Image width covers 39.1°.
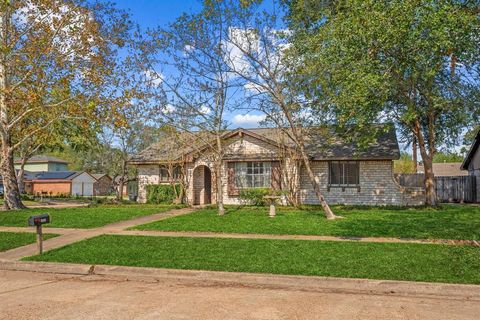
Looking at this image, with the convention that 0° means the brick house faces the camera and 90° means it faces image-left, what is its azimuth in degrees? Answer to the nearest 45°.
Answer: approximately 0°

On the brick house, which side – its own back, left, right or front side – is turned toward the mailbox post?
front

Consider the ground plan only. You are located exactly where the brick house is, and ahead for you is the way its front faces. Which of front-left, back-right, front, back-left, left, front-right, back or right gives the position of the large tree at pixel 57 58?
front-right

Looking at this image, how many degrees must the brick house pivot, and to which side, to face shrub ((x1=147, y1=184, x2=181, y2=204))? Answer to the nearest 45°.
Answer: approximately 90° to its right

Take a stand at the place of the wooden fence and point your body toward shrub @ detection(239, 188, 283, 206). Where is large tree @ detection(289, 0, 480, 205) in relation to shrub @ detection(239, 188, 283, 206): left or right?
left

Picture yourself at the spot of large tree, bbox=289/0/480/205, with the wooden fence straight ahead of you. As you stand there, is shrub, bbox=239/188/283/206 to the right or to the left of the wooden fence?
left

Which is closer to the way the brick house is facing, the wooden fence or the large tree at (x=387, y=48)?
the large tree

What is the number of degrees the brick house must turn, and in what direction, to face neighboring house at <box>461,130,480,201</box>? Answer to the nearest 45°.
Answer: approximately 135° to its left

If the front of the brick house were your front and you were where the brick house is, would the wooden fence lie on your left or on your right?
on your left

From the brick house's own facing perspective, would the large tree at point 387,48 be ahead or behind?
ahead
